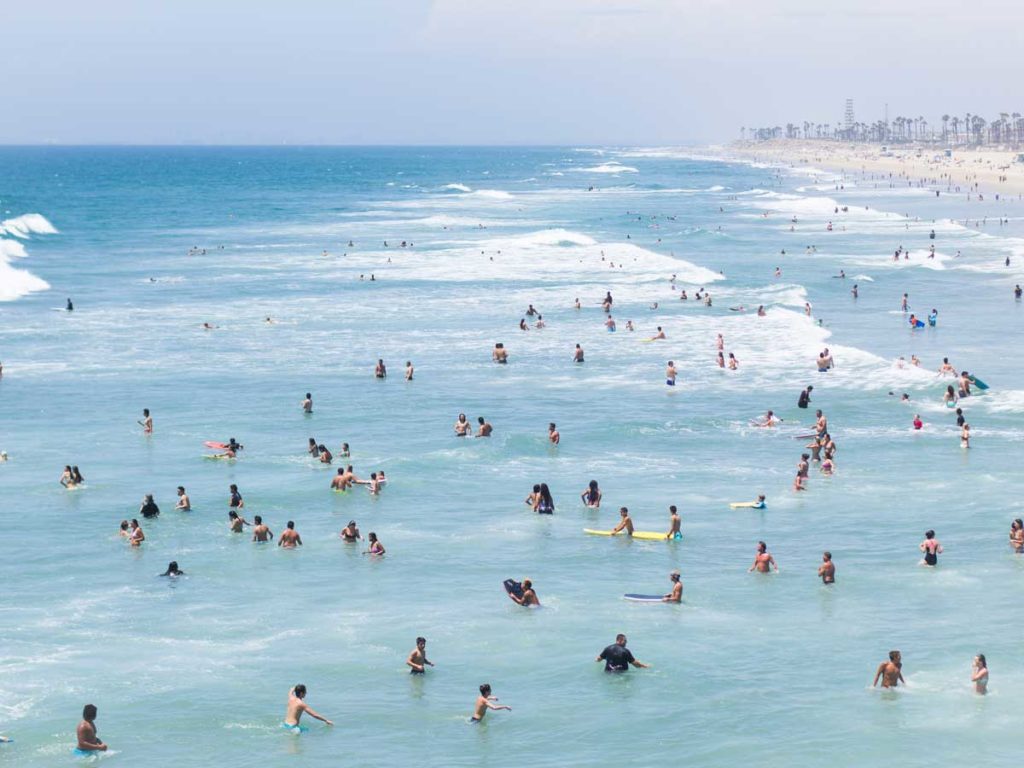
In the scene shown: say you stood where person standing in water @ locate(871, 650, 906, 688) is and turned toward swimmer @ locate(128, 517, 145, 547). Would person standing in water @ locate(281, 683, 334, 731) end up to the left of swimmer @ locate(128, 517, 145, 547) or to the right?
left

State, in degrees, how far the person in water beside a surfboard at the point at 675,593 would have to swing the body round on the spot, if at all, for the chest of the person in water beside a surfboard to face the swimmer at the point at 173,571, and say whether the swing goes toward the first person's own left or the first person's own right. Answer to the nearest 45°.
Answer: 0° — they already face them

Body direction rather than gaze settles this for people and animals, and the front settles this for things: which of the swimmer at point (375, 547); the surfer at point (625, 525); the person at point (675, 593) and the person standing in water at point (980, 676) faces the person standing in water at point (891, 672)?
the person standing in water at point (980, 676)

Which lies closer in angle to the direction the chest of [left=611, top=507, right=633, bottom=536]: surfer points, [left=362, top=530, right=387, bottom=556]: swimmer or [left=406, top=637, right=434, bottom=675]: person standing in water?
the swimmer

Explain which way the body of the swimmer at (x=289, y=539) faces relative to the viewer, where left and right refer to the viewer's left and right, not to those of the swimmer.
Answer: facing away from the viewer

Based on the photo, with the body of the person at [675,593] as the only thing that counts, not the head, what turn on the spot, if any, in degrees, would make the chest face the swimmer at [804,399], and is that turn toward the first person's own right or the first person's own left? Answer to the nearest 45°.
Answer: approximately 90° to the first person's own right

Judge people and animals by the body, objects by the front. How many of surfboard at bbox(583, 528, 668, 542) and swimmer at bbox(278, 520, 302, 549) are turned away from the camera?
1
